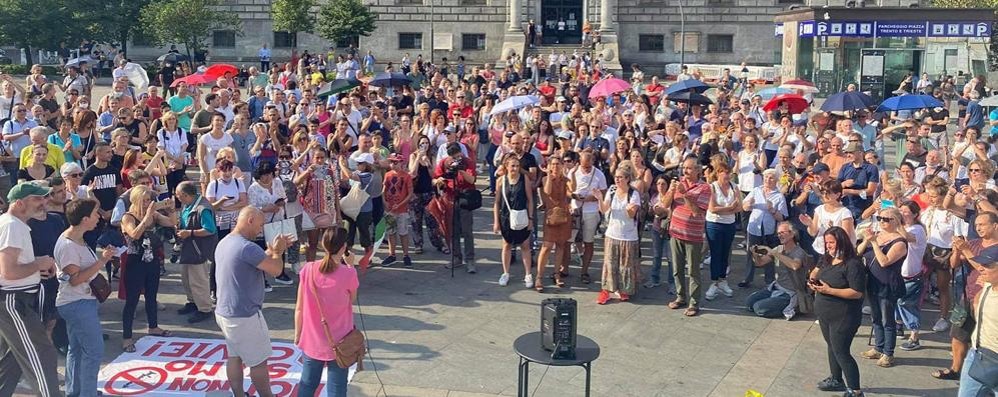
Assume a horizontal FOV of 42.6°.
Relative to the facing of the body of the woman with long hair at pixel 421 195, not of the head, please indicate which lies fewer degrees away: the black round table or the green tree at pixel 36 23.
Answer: the black round table

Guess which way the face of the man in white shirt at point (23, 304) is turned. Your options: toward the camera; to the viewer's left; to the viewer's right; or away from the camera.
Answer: to the viewer's right

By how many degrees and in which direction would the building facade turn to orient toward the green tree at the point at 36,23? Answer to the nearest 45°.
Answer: approximately 90° to its right

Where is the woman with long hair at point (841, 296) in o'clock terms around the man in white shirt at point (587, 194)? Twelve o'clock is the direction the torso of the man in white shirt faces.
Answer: The woman with long hair is roughly at 11 o'clock from the man in white shirt.

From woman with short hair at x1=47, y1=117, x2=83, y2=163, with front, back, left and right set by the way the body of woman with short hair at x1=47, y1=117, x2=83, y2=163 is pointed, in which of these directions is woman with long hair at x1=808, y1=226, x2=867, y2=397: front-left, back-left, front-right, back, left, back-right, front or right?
front-left

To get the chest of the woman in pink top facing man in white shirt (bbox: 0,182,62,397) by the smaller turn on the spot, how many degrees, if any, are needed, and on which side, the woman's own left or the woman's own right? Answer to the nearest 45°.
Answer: approximately 90° to the woman's own left

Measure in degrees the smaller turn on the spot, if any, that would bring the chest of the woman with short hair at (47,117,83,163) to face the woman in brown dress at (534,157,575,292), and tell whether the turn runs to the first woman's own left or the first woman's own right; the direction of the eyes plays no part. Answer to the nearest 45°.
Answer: approximately 45° to the first woman's own left

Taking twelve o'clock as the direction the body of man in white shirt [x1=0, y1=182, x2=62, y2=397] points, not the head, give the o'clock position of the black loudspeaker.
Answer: The black loudspeaker is roughly at 1 o'clock from the man in white shirt.

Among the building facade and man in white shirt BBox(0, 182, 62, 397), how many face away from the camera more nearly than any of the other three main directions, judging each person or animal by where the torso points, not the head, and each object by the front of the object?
0
